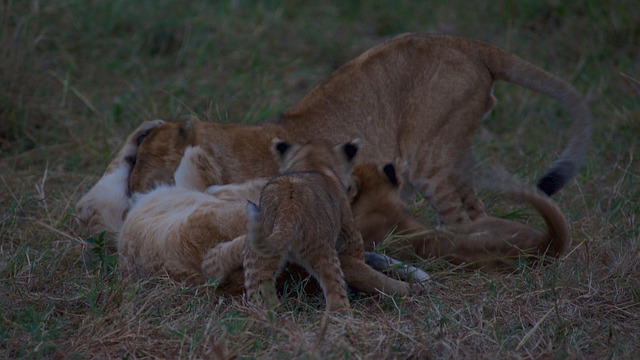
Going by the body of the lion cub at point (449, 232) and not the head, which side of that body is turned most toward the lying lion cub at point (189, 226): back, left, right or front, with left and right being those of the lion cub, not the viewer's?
front

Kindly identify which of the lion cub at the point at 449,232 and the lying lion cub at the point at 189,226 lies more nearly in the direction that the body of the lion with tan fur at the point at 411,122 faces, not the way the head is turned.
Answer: the lying lion cub

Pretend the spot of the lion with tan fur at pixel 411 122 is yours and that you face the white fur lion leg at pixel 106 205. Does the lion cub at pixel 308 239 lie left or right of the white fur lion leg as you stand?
left

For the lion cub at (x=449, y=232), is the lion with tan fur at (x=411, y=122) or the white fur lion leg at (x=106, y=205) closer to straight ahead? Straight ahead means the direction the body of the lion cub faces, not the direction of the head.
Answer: the white fur lion leg

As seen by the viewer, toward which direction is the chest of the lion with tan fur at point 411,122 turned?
to the viewer's left

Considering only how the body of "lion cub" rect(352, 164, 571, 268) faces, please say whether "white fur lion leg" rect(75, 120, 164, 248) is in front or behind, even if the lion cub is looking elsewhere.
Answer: in front

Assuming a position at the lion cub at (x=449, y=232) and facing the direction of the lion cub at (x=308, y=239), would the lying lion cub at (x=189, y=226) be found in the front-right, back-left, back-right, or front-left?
front-right

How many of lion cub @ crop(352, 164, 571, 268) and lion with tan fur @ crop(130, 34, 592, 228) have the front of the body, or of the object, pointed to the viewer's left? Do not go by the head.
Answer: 2

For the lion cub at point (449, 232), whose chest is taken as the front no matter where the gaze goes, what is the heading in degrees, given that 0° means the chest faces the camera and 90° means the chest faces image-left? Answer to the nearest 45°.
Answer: approximately 90°

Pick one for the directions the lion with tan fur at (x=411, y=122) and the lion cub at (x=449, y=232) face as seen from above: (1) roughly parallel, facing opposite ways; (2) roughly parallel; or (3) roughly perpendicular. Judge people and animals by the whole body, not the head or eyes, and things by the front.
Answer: roughly parallel
